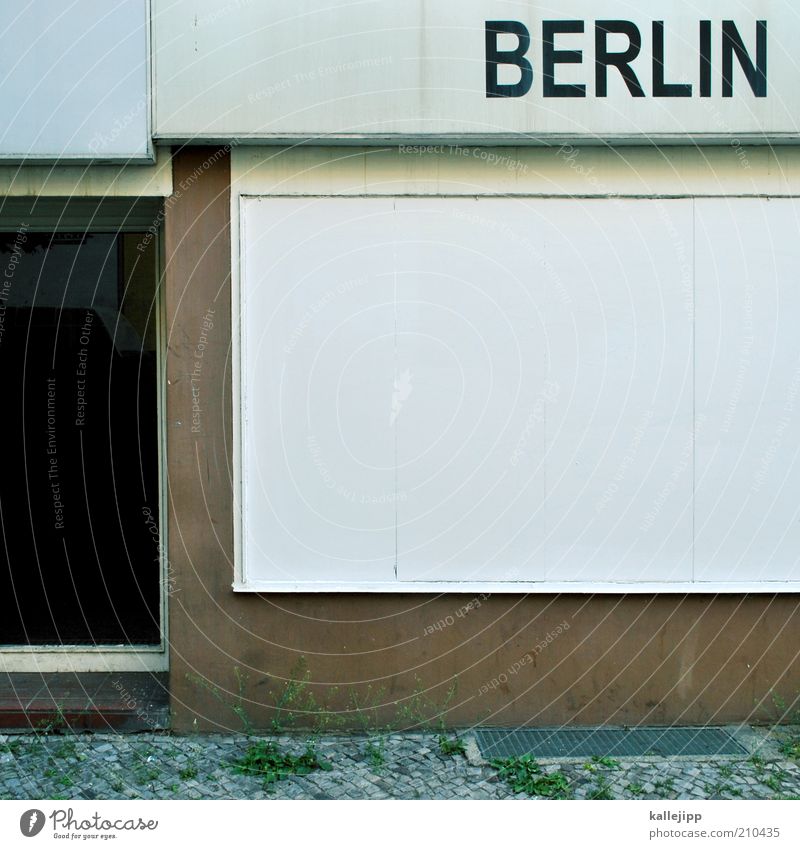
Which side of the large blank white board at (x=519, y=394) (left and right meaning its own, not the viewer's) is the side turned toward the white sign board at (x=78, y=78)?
right

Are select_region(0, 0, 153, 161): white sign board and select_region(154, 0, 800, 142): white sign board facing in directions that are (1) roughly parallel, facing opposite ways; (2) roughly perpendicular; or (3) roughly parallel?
roughly parallel

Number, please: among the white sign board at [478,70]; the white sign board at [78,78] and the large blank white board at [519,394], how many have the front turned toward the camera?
3

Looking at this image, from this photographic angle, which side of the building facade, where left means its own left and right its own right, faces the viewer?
front

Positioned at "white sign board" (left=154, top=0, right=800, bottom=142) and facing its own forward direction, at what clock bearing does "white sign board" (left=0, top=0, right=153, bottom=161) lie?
"white sign board" (left=0, top=0, right=153, bottom=161) is roughly at 3 o'clock from "white sign board" (left=154, top=0, right=800, bottom=142).

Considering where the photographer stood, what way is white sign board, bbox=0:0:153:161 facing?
facing the viewer

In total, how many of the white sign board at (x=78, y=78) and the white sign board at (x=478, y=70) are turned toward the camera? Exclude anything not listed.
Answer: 2
